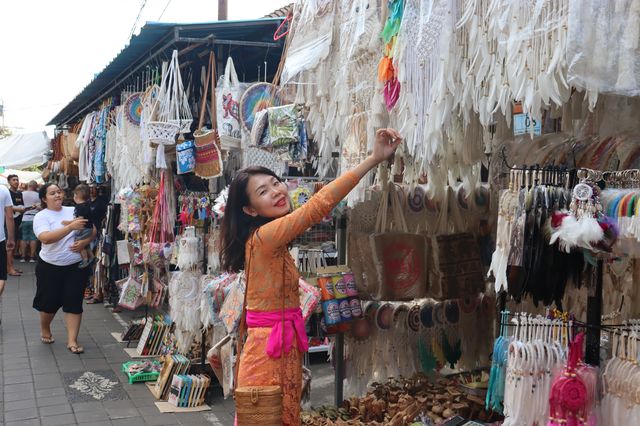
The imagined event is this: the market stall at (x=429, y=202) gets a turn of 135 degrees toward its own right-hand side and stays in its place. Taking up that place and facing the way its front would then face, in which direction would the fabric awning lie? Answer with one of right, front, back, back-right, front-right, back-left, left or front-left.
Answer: front-left

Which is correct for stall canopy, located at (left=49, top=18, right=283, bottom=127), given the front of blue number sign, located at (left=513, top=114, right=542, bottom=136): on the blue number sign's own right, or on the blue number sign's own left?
on the blue number sign's own right

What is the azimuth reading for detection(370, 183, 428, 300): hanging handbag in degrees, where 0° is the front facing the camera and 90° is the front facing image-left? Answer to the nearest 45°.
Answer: approximately 0°

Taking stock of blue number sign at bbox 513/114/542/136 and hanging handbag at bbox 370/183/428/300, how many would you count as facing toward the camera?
2

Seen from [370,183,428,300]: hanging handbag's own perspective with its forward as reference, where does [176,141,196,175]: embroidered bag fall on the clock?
The embroidered bag is roughly at 4 o'clock from the hanging handbag.

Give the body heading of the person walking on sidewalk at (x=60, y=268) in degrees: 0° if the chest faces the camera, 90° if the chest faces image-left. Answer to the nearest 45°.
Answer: approximately 315°

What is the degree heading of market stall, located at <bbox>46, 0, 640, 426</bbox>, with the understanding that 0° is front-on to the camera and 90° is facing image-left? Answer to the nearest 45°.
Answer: approximately 45°

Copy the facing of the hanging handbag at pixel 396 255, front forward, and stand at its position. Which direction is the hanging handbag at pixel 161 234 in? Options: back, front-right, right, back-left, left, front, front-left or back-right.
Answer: back-right
